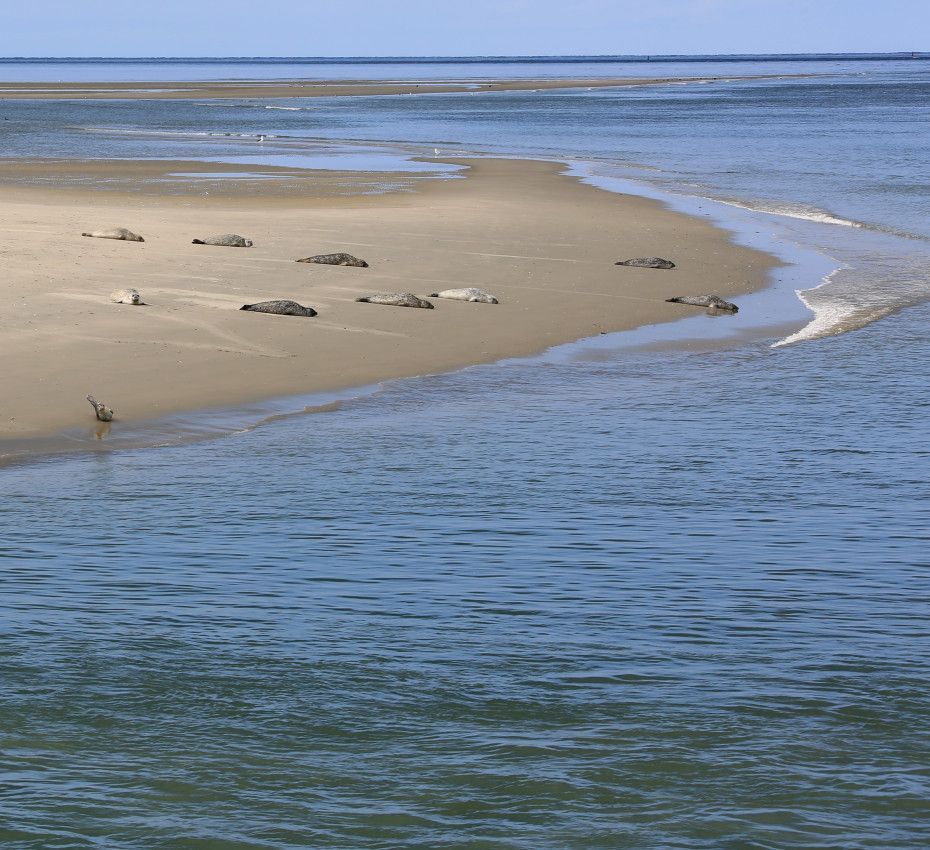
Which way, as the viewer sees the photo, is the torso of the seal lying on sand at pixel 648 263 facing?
to the viewer's right

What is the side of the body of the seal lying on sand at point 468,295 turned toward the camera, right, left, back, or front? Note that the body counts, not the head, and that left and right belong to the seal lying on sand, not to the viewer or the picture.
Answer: right

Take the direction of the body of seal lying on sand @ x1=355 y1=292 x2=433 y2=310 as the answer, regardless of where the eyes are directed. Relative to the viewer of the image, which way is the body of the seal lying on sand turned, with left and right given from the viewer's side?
facing to the right of the viewer

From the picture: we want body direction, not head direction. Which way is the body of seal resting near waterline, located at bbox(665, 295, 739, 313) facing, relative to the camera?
to the viewer's right

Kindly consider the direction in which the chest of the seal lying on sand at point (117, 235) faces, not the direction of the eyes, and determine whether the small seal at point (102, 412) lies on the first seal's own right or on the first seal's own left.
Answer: on the first seal's own right

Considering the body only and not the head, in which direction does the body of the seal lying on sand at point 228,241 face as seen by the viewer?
to the viewer's right

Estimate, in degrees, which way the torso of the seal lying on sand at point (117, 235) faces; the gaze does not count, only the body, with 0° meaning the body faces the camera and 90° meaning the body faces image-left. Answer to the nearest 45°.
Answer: approximately 270°
